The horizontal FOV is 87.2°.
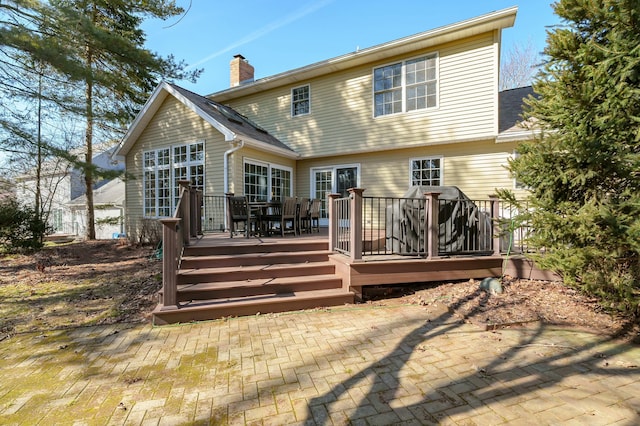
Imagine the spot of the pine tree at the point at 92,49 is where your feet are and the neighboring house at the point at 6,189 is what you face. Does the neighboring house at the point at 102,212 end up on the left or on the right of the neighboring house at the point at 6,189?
right

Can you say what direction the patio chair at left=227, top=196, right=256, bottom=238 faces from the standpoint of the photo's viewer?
facing away from the viewer and to the right of the viewer
